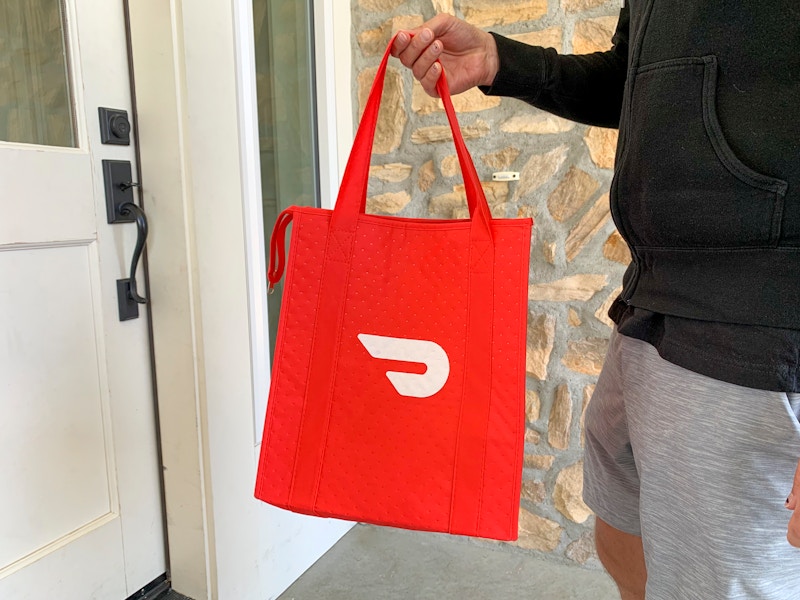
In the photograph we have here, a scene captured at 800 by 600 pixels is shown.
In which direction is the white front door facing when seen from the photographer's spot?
facing the viewer and to the right of the viewer
